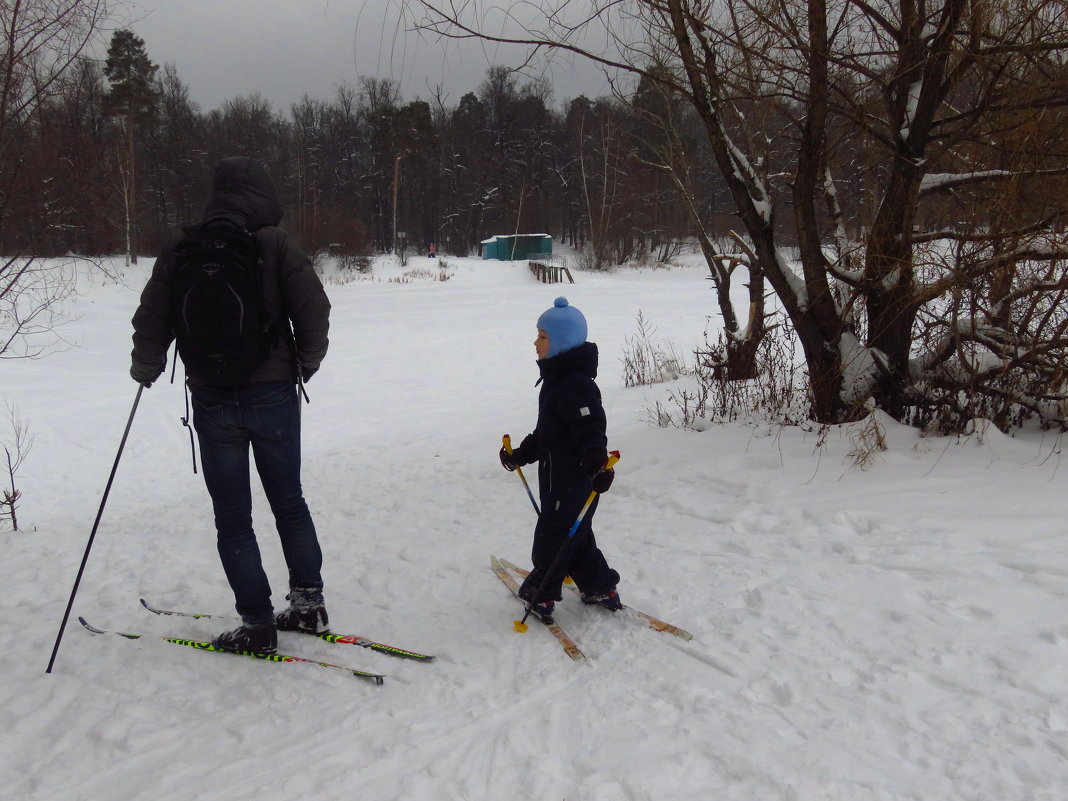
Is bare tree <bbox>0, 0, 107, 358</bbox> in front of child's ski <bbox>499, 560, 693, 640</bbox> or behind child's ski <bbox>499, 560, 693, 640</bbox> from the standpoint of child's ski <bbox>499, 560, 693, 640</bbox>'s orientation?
in front

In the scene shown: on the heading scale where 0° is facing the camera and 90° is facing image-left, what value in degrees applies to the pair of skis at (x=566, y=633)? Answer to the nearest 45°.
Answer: approximately 135°

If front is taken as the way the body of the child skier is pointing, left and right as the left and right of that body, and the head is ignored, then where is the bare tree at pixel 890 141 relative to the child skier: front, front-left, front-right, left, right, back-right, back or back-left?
back-right

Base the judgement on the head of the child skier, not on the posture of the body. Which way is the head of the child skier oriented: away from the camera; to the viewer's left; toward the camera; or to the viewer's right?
to the viewer's left

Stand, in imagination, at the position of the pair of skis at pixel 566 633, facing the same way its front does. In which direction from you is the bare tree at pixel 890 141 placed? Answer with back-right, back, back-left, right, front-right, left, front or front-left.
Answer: right

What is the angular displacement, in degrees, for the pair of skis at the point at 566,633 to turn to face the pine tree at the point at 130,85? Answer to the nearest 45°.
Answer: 0° — it already faces it

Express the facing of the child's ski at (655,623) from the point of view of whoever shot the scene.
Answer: facing away from the viewer and to the left of the viewer

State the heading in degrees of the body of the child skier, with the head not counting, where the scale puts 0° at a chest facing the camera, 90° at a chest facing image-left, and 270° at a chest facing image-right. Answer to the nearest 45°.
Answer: approximately 90°

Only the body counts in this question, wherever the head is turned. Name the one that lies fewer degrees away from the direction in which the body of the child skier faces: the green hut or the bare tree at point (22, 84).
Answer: the bare tree
